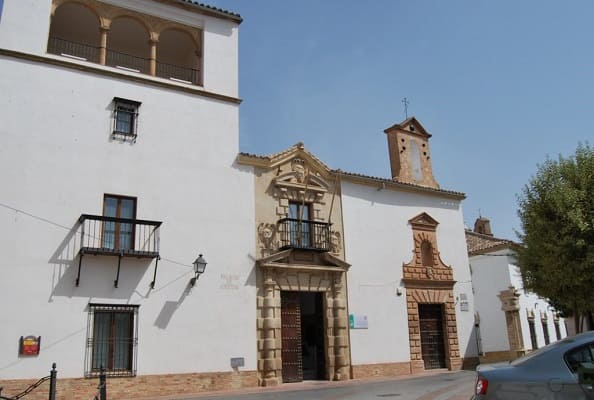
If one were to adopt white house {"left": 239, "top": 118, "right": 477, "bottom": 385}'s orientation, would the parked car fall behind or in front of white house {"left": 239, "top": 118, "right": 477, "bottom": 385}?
in front

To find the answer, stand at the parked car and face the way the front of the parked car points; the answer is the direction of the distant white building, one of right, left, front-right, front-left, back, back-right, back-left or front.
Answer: left

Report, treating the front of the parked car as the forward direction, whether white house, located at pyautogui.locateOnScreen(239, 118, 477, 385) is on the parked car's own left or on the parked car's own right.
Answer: on the parked car's own left

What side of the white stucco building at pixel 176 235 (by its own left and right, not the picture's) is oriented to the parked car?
front

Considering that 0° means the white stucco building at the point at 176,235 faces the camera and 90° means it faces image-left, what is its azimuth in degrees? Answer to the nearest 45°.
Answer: approximately 315°

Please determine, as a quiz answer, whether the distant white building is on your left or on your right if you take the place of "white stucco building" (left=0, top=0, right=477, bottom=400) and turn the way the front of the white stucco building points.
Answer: on your left

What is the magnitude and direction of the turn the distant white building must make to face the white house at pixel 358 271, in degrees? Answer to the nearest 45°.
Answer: approximately 45° to its right

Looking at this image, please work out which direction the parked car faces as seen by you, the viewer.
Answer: facing to the right of the viewer
